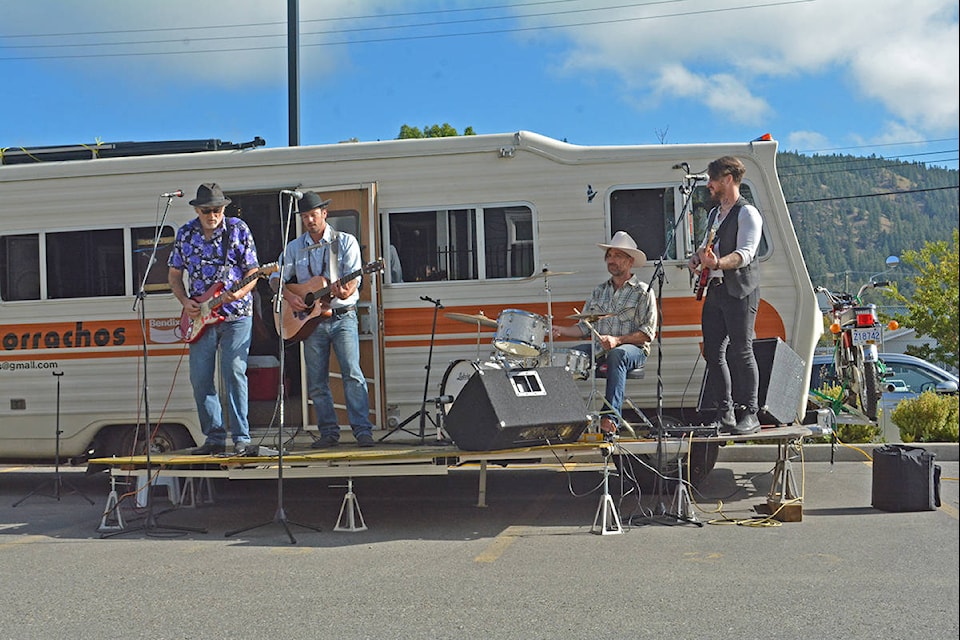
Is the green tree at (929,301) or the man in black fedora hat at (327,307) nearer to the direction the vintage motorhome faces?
the green tree

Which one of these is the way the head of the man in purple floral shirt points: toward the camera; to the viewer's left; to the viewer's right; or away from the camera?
toward the camera

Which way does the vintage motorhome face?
to the viewer's right

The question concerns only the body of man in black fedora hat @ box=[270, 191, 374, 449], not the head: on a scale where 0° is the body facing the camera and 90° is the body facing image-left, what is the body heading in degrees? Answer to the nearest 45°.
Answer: approximately 45°

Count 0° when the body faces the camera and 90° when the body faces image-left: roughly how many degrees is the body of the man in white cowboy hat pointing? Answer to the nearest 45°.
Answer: approximately 45°

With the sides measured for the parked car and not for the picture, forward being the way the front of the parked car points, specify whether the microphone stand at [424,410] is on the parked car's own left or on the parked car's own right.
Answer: on the parked car's own right

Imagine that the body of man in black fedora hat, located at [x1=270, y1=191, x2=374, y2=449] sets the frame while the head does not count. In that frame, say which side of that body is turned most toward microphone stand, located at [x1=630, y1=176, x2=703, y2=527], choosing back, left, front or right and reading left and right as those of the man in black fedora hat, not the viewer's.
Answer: left

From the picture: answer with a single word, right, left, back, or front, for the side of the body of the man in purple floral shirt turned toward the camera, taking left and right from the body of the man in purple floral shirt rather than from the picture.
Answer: front

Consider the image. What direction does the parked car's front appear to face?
to the viewer's right

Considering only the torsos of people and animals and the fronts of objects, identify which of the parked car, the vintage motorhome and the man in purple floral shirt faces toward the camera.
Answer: the man in purple floral shirt

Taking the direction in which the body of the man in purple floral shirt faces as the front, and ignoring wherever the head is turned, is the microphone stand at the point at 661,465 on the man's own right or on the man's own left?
on the man's own left

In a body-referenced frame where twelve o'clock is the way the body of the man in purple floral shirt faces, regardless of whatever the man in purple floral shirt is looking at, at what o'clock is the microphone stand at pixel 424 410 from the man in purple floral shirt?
The microphone stand is roughly at 9 o'clock from the man in purple floral shirt.
